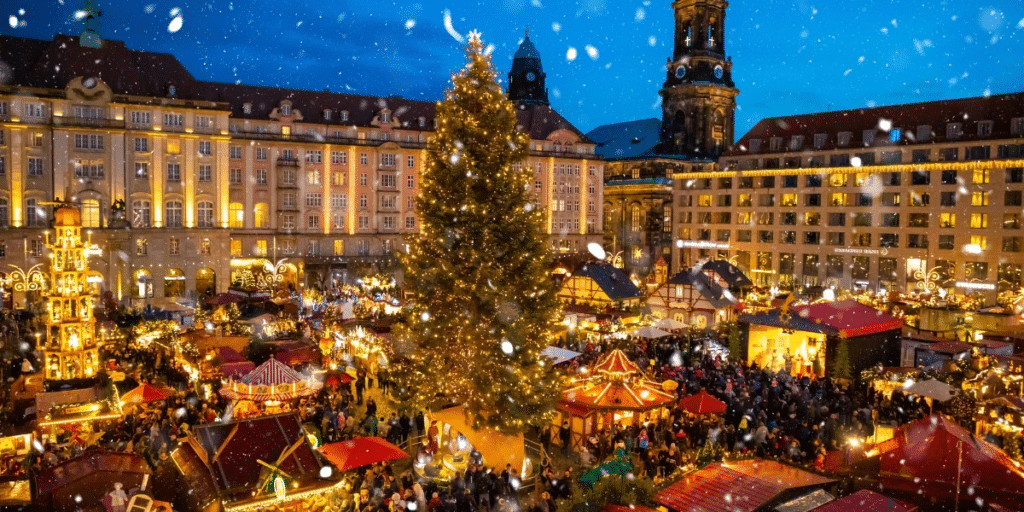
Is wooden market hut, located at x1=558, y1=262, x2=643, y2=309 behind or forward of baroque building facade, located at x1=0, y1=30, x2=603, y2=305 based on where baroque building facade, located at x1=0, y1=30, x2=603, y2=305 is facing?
forward

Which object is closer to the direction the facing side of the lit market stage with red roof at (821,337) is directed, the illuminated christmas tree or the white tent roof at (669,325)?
the illuminated christmas tree

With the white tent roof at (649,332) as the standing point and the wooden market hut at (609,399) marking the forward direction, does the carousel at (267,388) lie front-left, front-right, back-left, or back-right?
front-right

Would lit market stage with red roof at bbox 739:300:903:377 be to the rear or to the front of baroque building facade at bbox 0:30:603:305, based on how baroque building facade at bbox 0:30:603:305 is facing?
to the front

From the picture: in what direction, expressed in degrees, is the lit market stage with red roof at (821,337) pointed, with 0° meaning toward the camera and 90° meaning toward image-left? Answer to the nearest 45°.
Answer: approximately 45°

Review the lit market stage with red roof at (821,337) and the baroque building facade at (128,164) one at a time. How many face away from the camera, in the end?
0

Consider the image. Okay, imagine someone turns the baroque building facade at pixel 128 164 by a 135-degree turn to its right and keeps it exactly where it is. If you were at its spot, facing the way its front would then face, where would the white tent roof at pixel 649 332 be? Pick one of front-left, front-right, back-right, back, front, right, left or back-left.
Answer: back-left

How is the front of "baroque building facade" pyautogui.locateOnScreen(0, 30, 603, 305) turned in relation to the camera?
facing the viewer and to the right of the viewer

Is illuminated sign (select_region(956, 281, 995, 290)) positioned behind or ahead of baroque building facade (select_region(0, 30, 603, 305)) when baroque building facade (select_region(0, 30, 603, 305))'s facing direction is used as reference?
ahead

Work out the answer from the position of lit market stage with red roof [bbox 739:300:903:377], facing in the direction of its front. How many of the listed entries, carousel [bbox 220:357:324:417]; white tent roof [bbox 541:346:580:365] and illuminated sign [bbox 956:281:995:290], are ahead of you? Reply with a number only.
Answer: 2

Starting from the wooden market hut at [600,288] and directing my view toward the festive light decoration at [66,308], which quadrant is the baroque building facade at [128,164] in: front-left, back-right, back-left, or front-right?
front-right

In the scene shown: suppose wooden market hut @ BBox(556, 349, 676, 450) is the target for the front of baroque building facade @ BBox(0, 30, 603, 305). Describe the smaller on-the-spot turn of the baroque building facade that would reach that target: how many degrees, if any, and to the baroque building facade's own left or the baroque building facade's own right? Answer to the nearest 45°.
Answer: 0° — it already faces it

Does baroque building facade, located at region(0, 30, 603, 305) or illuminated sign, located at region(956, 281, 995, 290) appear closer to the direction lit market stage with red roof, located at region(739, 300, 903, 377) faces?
the baroque building facade
